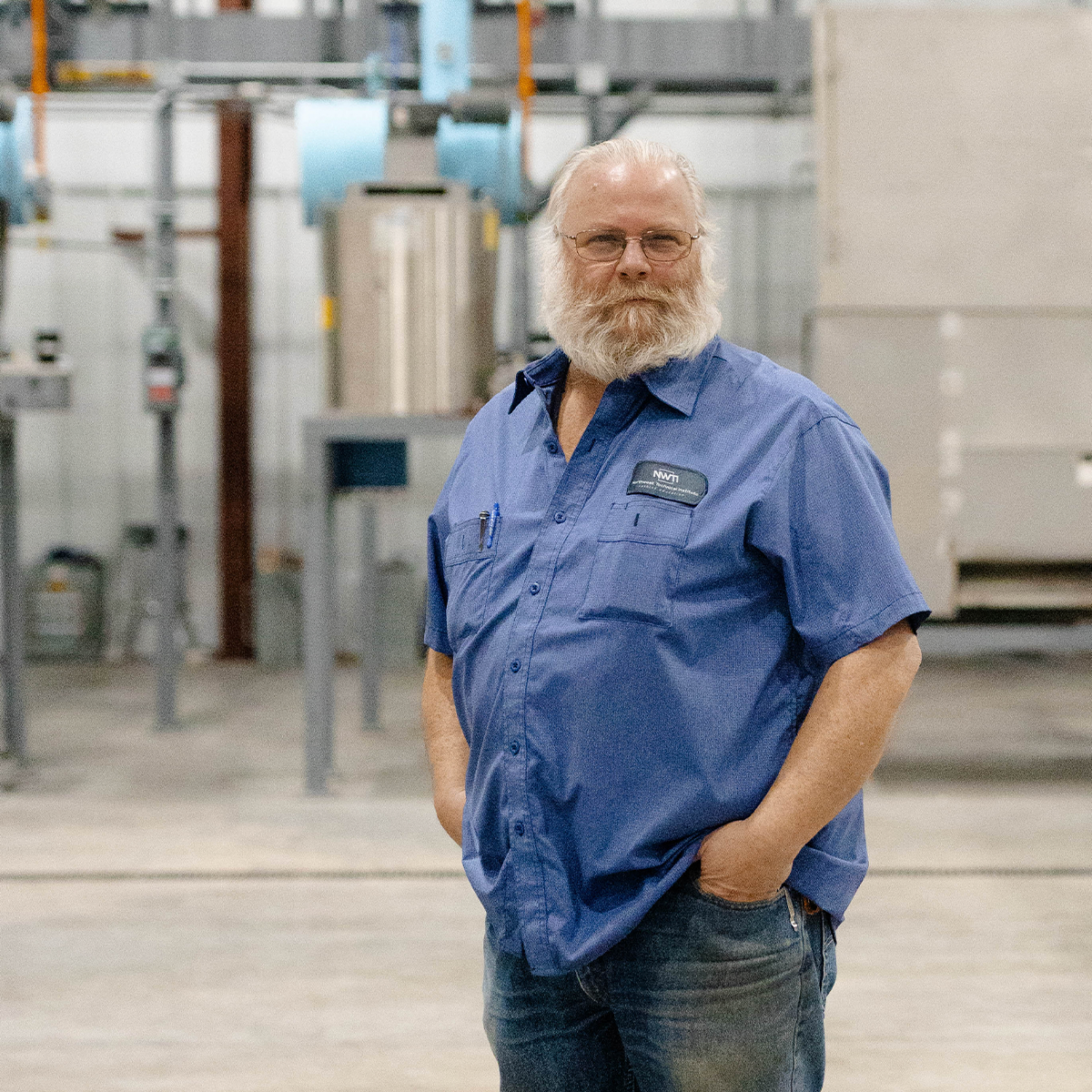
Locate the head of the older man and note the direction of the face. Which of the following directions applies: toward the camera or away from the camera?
toward the camera

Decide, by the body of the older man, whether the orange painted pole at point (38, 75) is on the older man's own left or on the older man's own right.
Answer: on the older man's own right

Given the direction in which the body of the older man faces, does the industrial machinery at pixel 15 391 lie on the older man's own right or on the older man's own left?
on the older man's own right

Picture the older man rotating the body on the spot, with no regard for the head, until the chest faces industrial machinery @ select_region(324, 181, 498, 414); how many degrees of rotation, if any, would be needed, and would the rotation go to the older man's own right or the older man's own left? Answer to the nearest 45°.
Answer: approximately 135° to the older man's own right

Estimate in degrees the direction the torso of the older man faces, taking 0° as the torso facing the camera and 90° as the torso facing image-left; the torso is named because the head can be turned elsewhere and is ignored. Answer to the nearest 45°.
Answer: approximately 45°

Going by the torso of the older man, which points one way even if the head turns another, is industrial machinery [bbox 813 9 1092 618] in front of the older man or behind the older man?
behind

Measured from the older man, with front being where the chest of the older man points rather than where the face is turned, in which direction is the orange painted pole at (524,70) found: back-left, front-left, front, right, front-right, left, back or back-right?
back-right

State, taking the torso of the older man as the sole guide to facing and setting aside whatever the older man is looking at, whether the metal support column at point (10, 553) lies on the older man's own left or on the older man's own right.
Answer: on the older man's own right
